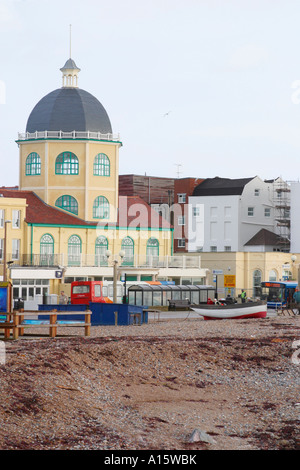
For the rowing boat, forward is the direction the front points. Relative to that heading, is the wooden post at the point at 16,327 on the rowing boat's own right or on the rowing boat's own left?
on the rowing boat's own left

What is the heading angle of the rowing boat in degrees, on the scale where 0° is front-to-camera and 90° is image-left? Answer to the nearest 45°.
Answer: approximately 90°
